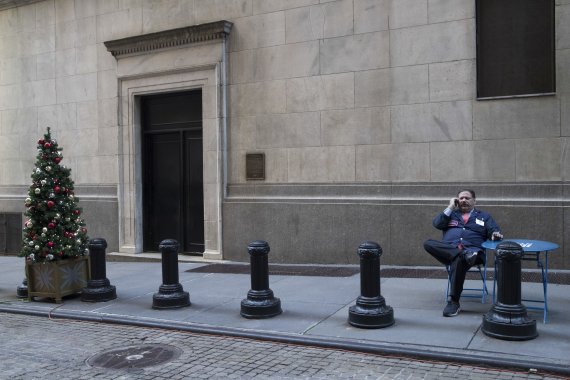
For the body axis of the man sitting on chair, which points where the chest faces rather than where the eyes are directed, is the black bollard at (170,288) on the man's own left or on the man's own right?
on the man's own right

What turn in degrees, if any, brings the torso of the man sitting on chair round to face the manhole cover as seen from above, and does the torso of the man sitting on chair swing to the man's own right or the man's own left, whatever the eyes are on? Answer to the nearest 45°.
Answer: approximately 45° to the man's own right

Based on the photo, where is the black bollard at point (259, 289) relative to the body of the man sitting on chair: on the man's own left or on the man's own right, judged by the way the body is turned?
on the man's own right

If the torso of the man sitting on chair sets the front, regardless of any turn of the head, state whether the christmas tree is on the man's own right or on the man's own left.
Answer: on the man's own right

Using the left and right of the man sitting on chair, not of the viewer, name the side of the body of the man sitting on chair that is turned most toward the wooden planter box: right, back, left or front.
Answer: right

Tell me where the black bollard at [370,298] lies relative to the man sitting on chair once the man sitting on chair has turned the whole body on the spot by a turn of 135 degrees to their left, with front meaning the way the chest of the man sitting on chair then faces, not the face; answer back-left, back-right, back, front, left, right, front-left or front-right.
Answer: back

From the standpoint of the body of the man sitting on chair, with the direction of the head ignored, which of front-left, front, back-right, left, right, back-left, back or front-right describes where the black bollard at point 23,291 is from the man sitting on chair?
right

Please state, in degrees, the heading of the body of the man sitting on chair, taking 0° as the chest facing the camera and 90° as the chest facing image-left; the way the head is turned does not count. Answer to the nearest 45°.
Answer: approximately 0°

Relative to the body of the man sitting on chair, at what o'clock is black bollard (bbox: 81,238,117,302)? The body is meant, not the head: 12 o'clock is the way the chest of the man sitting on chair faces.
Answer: The black bollard is roughly at 3 o'clock from the man sitting on chair.

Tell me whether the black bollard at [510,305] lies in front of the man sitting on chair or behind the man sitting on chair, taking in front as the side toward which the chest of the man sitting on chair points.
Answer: in front
